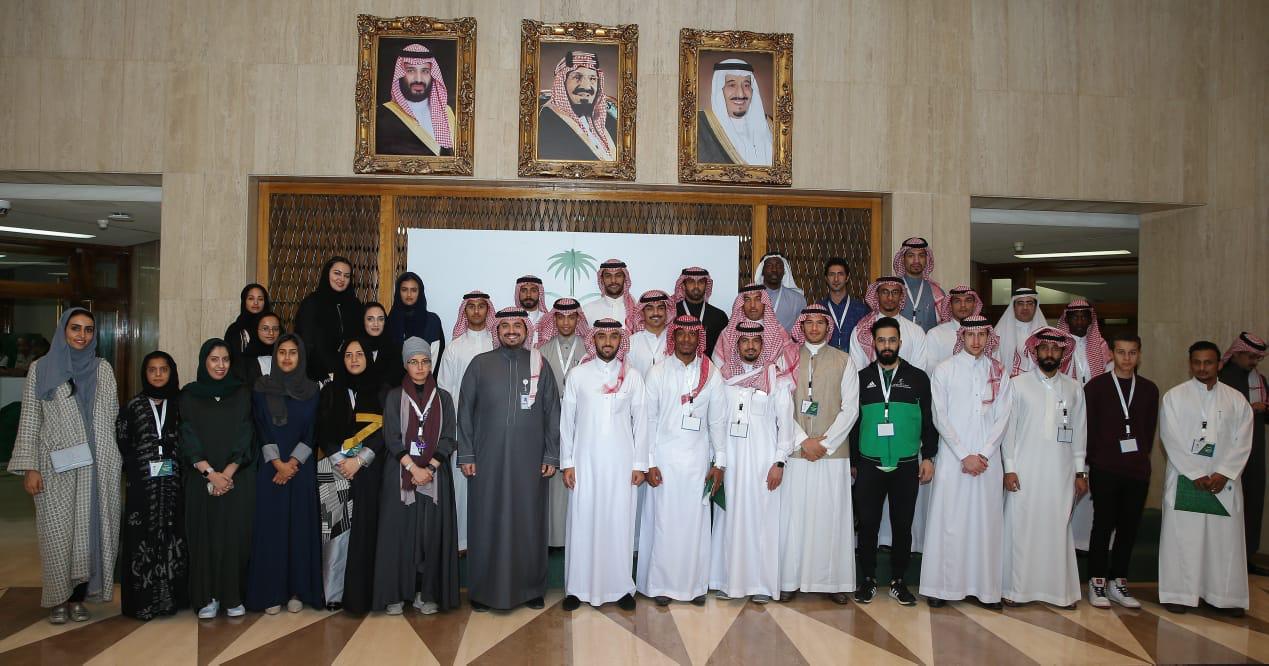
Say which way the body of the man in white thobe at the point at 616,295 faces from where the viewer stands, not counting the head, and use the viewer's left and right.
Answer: facing the viewer

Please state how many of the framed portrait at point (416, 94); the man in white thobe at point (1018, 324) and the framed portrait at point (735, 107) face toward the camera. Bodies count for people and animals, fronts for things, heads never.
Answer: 3

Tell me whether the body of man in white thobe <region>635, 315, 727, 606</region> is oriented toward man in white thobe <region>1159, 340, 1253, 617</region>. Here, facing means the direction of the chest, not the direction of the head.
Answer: no

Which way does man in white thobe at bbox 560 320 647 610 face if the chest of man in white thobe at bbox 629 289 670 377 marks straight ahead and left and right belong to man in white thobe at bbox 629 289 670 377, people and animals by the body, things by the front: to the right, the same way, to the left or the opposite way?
the same way

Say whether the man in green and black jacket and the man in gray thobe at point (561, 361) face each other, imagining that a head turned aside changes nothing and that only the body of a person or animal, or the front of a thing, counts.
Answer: no

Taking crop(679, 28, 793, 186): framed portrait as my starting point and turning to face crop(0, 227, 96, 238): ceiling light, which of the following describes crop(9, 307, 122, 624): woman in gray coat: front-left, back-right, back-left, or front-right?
front-left

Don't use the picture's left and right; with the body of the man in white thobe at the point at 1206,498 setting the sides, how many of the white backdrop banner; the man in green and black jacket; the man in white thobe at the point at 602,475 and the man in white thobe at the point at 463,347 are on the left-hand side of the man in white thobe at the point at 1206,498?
0

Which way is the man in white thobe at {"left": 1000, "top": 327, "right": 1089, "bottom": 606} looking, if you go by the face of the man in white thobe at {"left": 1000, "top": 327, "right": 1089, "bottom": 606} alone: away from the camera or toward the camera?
toward the camera

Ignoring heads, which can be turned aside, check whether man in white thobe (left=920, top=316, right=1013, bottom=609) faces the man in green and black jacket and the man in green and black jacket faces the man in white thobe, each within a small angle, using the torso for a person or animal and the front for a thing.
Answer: no

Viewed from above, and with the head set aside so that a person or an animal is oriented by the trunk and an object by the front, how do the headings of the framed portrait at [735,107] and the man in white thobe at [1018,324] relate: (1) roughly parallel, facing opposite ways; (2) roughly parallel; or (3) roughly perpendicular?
roughly parallel

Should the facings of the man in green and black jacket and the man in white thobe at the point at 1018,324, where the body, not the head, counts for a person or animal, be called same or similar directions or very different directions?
same or similar directions

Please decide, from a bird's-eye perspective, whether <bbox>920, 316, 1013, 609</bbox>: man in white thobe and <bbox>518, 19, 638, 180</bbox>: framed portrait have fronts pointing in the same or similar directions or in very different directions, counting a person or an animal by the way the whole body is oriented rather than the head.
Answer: same or similar directions

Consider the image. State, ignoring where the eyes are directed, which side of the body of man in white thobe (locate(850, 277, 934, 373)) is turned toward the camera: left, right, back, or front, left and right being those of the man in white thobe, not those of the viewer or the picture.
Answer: front

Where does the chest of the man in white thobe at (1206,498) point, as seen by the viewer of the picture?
toward the camera

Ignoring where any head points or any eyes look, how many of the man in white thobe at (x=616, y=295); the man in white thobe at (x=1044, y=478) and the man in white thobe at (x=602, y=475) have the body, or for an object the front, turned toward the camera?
3

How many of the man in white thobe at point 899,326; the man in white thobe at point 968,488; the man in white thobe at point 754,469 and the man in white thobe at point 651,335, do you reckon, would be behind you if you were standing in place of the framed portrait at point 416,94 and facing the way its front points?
0

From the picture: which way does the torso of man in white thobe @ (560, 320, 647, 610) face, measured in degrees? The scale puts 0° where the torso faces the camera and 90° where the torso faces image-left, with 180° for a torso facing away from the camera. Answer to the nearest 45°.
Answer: approximately 0°

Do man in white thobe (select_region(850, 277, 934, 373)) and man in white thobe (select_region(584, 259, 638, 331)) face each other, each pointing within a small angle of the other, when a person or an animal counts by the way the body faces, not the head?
no

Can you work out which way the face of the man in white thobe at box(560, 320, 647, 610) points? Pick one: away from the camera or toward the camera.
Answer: toward the camera
